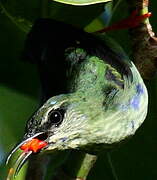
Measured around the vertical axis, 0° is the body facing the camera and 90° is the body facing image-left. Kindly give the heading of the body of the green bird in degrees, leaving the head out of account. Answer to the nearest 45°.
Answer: approximately 90°
